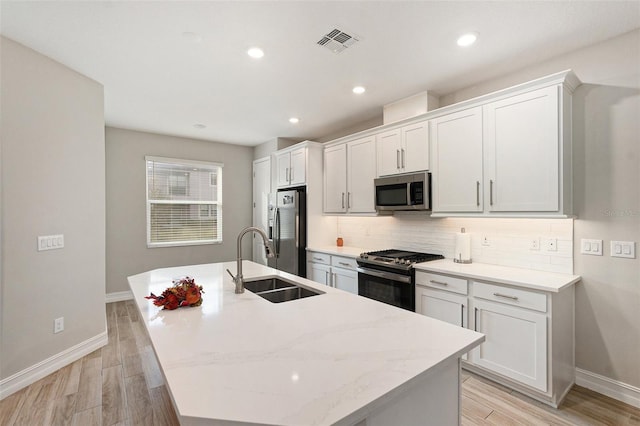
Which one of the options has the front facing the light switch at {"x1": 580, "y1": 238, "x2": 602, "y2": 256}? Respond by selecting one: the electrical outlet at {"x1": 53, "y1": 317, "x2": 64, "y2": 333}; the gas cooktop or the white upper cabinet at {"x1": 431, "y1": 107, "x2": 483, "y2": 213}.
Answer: the electrical outlet

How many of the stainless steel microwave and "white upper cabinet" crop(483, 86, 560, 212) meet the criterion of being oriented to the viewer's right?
0

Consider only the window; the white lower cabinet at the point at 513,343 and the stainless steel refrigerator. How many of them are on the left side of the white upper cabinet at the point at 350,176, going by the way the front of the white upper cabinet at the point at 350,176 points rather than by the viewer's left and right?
1

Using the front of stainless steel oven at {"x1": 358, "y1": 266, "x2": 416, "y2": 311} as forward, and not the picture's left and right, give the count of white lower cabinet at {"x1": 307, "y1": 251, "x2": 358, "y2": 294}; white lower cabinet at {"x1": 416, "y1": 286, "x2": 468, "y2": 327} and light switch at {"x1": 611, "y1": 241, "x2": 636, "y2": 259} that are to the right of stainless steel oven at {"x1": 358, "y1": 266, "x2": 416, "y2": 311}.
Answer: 1

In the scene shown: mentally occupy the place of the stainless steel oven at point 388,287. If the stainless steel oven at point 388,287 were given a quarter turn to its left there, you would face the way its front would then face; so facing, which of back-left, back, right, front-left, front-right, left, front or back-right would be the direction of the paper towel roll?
front-left

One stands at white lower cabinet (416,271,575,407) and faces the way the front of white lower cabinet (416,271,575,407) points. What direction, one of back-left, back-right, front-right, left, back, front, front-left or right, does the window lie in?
front-right
